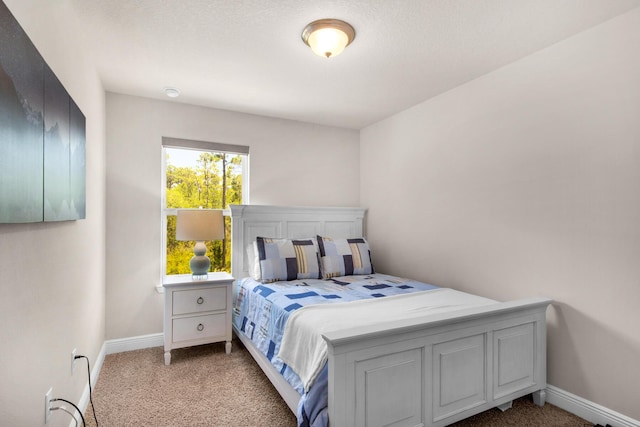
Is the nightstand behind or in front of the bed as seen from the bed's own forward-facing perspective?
behind

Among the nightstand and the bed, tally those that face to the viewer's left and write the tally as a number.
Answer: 0

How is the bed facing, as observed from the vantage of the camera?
facing the viewer and to the right of the viewer

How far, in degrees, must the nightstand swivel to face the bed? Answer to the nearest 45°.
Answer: approximately 45° to its left

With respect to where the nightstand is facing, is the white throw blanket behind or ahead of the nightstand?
ahead

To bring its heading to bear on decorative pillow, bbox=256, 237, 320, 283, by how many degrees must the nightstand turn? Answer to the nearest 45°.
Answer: approximately 90° to its left

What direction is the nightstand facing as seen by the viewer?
toward the camera
